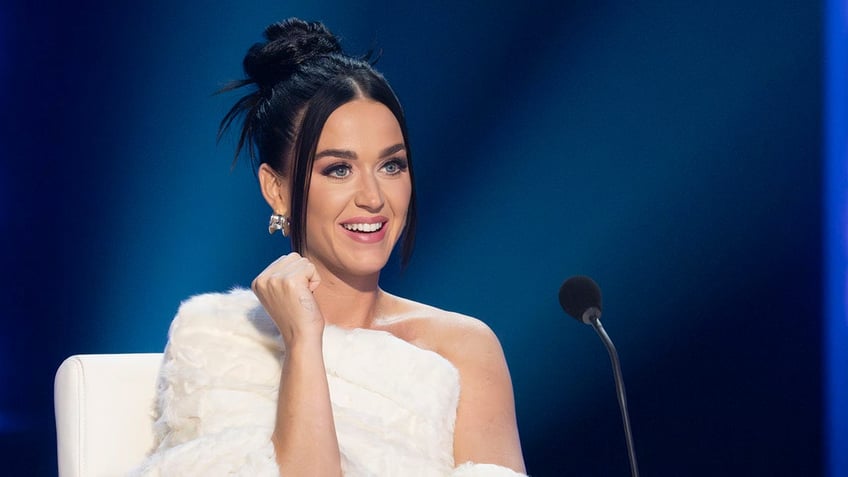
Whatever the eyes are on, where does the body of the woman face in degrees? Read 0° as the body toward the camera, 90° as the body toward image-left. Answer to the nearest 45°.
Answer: approximately 315°

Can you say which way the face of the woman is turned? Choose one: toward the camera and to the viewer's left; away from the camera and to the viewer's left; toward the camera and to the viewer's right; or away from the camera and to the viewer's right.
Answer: toward the camera and to the viewer's right
